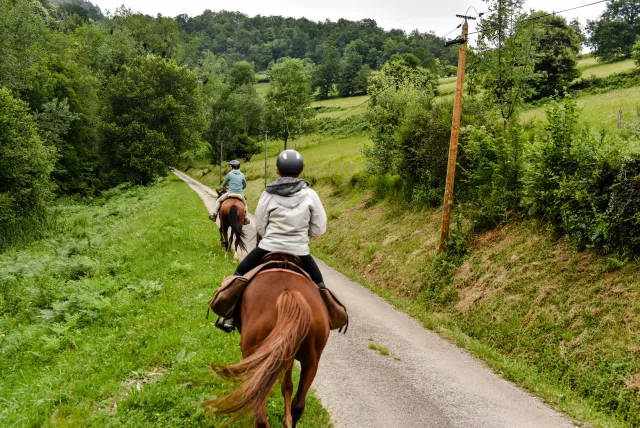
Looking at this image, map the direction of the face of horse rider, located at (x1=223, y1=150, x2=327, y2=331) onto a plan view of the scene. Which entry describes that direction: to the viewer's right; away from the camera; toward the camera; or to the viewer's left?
away from the camera

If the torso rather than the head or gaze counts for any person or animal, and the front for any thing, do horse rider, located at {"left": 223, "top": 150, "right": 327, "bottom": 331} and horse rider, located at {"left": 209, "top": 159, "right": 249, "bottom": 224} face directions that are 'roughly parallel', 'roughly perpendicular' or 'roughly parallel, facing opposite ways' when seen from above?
roughly parallel

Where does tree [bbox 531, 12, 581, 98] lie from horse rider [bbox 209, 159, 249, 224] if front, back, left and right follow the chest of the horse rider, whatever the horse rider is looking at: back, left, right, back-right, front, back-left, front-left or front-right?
front-right

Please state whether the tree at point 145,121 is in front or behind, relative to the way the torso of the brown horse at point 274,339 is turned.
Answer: in front

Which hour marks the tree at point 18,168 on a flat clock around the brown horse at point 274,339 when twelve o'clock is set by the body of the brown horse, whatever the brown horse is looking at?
The tree is roughly at 11 o'clock from the brown horse.

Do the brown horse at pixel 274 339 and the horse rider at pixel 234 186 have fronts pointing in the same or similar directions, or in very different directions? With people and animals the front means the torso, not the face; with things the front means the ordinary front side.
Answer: same or similar directions

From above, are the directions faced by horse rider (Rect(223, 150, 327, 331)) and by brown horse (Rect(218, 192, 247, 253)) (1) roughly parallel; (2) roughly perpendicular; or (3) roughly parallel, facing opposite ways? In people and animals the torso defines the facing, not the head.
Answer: roughly parallel

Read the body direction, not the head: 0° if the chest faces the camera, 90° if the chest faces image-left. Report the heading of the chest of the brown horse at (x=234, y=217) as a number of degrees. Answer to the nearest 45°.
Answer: approximately 180°

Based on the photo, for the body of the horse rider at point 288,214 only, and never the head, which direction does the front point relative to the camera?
away from the camera

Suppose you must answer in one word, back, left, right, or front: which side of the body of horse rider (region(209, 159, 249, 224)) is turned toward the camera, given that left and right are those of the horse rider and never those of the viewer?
back

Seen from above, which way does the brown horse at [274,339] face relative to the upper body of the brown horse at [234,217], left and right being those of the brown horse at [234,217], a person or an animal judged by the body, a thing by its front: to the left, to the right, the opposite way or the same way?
the same way

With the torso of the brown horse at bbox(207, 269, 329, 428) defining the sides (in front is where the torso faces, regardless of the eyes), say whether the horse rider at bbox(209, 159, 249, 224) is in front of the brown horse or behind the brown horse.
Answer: in front

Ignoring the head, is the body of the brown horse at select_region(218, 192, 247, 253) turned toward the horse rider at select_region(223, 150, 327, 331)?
no

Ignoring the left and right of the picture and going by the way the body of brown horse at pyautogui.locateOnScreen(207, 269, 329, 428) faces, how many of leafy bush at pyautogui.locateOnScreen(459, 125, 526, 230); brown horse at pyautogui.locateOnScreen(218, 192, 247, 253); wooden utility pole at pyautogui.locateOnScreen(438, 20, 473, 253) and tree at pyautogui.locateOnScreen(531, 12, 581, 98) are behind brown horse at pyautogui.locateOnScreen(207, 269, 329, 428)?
0

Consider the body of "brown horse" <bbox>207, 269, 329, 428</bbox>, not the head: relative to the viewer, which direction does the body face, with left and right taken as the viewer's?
facing away from the viewer

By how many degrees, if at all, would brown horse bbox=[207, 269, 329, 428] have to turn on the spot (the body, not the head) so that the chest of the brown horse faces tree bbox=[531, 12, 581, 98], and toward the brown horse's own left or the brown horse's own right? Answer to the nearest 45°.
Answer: approximately 45° to the brown horse's own right

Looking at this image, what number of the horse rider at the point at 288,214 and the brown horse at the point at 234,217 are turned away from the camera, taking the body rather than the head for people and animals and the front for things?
2

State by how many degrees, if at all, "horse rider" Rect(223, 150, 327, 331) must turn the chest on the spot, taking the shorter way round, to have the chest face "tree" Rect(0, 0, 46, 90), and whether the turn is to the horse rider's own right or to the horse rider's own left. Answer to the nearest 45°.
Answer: approximately 45° to the horse rider's own left
